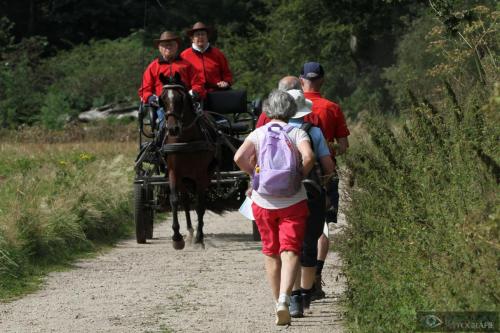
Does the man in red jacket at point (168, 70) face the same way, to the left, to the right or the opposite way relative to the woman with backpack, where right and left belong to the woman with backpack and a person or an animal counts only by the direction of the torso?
the opposite way

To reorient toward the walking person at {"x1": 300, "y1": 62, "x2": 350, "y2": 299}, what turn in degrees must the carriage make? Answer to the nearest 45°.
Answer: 0° — it already faces them

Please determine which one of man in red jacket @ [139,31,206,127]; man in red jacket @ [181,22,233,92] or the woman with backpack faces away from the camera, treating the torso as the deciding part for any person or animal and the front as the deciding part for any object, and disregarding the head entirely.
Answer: the woman with backpack

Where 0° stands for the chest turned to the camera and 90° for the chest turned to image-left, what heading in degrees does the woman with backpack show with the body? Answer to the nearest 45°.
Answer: approximately 180°

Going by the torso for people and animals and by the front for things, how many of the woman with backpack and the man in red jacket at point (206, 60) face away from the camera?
1

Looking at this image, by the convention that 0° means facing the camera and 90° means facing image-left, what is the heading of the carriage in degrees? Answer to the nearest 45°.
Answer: approximately 0°
